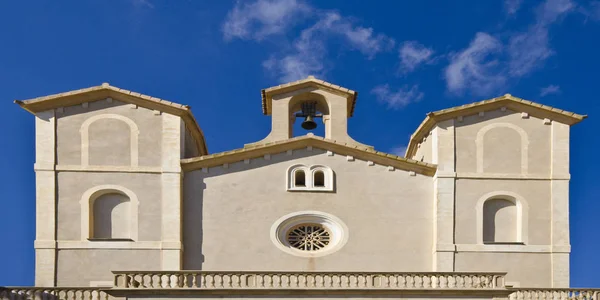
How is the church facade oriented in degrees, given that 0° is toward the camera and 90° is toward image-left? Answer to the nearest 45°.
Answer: approximately 0°
